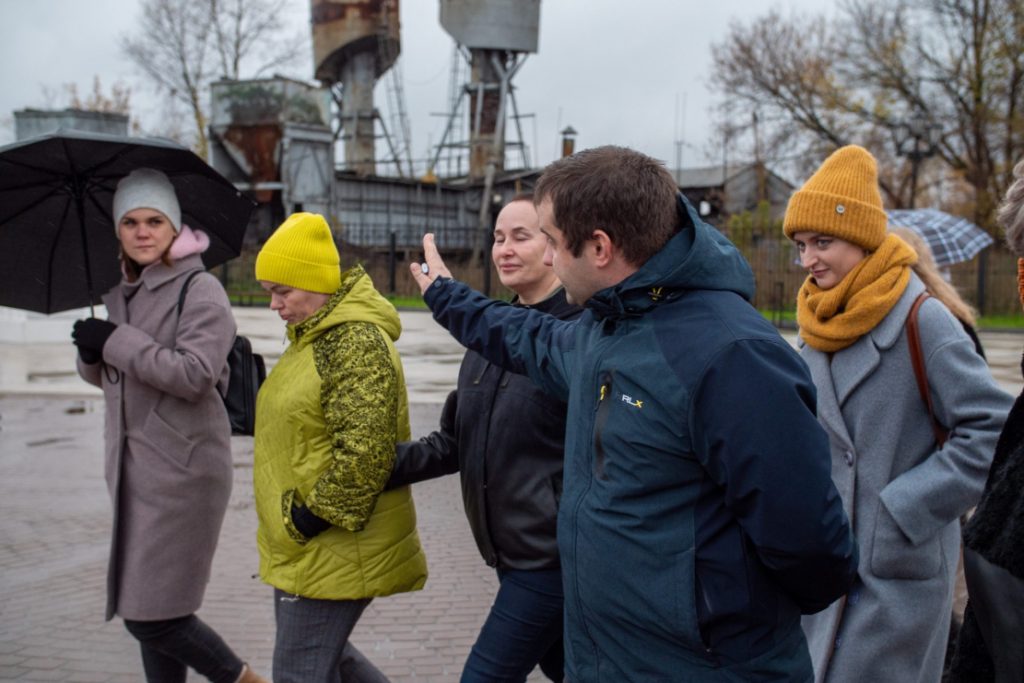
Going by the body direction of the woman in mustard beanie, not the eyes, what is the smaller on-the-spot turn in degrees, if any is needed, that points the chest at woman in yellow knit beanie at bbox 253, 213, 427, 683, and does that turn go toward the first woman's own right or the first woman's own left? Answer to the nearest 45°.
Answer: approximately 45° to the first woman's own right

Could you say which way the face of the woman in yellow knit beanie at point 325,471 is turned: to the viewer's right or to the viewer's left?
to the viewer's left

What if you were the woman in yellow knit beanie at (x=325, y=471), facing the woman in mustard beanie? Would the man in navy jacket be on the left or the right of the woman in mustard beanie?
right

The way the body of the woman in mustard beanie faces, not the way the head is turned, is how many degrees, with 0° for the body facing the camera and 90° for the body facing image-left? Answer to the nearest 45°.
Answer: approximately 45°

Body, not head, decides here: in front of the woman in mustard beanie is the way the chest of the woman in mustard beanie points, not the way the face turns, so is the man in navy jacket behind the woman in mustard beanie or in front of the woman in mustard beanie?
in front
